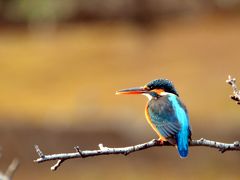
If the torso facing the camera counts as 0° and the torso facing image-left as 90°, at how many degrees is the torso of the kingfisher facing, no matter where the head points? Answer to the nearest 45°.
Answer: approximately 135°
